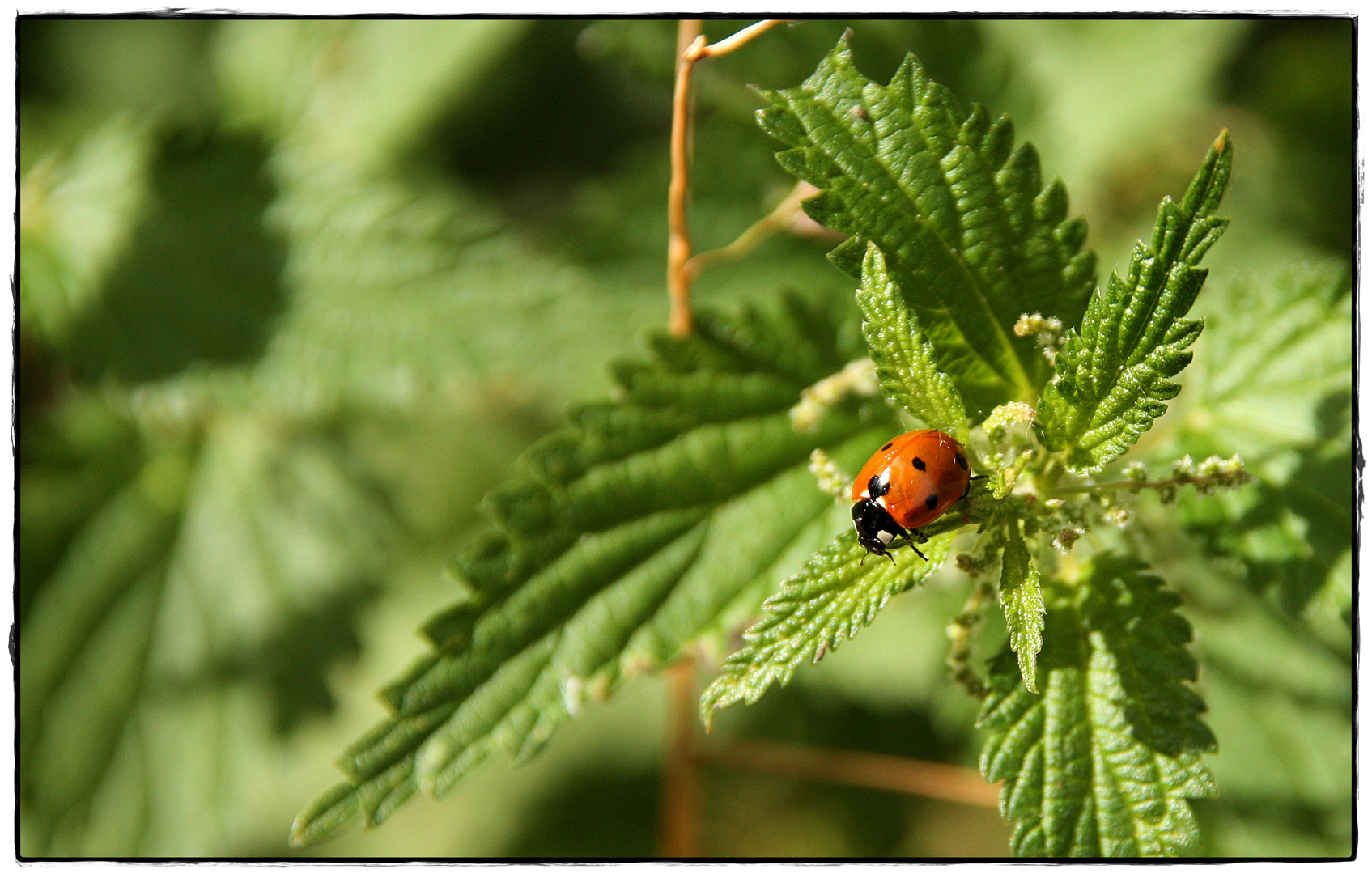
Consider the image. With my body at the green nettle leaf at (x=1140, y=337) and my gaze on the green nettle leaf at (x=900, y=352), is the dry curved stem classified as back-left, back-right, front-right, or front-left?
front-right

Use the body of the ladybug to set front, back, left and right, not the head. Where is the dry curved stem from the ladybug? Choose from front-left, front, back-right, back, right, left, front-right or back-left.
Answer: back-right

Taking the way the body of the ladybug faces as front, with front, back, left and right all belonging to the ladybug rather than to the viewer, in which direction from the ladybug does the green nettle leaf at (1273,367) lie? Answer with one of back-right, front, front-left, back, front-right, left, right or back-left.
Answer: back

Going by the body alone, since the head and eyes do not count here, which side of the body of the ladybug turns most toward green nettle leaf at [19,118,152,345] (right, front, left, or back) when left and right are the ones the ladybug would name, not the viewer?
right

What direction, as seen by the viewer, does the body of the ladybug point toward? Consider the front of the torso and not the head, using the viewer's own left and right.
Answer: facing the viewer and to the left of the viewer

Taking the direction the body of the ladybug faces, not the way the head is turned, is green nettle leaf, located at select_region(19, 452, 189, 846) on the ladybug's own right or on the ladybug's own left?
on the ladybug's own right
